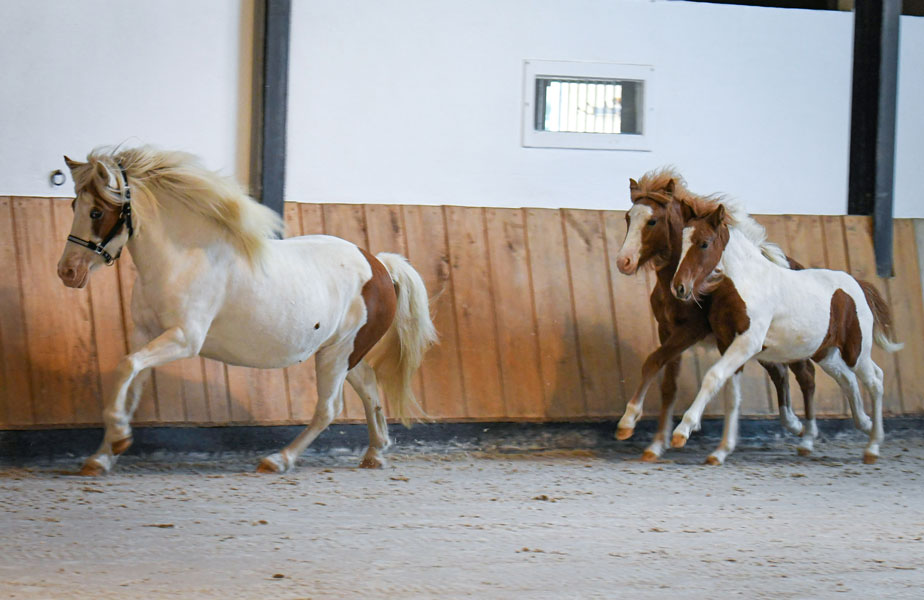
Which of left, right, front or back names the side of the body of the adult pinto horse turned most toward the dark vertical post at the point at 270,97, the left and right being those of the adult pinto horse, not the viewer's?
right

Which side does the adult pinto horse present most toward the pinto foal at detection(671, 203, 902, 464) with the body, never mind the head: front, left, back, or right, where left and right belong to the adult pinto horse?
back

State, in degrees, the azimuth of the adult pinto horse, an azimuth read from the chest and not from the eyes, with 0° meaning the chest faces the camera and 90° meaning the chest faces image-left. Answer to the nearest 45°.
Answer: approximately 90°

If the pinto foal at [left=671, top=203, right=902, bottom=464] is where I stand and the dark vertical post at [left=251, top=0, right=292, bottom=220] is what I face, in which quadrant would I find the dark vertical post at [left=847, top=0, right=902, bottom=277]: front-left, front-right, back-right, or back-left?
back-right

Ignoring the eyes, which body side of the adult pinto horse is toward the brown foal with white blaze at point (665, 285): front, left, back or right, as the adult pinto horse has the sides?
back

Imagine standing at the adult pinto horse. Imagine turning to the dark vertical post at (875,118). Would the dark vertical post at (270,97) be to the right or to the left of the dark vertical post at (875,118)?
left
